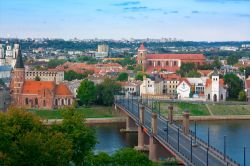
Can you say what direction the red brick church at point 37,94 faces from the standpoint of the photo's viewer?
facing to the left of the viewer

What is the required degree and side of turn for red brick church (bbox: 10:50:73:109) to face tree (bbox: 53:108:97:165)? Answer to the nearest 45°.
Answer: approximately 90° to its left

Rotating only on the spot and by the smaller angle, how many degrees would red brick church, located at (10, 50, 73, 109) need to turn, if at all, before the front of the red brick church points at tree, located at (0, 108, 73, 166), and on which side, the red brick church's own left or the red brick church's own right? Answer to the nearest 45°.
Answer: approximately 90° to the red brick church's own left

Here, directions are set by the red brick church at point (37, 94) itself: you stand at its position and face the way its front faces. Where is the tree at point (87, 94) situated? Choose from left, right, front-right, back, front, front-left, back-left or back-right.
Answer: back

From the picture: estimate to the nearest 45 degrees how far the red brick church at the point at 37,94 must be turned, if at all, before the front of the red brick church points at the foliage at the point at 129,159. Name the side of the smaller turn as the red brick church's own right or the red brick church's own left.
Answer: approximately 90° to the red brick church's own left

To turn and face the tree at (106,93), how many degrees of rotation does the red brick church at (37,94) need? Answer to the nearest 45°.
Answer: approximately 180°
